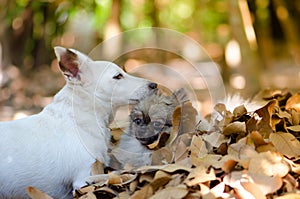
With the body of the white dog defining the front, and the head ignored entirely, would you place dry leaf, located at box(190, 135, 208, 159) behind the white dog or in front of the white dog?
in front

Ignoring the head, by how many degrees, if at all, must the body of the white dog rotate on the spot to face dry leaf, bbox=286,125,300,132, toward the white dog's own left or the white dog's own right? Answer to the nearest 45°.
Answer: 0° — it already faces it

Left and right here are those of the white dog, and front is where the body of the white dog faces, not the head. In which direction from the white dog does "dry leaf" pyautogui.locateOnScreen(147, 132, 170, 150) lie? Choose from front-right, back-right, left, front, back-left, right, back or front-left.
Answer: front-right

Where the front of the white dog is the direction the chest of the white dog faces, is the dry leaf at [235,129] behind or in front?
in front

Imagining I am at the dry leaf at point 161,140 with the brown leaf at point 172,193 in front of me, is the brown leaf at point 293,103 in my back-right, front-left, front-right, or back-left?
back-left

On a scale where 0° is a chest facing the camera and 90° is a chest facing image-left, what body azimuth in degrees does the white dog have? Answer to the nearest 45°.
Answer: approximately 270°

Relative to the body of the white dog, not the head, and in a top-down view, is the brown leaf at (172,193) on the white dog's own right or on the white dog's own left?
on the white dog's own right

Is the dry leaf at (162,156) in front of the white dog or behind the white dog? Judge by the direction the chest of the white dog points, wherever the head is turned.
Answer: in front

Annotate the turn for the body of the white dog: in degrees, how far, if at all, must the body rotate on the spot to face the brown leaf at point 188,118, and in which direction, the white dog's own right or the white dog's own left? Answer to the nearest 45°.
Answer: approximately 45° to the white dog's own right
